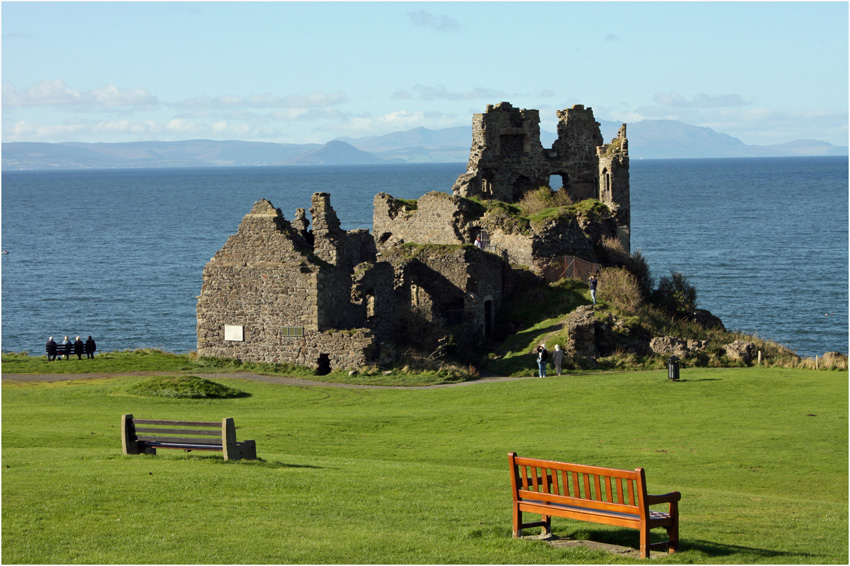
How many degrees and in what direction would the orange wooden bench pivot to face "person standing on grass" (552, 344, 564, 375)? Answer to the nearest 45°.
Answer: approximately 45° to its left

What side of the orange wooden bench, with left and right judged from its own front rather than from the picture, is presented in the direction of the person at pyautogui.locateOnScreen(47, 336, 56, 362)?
left

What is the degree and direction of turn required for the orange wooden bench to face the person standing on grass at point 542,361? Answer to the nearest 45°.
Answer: approximately 45° to its left

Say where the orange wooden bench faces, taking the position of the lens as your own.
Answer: facing away from the viewer and to the right of the viewer

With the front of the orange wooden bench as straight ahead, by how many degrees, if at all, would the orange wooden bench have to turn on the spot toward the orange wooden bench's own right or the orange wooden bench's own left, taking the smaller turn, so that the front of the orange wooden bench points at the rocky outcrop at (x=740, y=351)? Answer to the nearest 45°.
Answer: approximately 45° to the orange wooden bench's own left

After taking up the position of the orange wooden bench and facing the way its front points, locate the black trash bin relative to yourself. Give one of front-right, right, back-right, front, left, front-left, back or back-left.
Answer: front-left

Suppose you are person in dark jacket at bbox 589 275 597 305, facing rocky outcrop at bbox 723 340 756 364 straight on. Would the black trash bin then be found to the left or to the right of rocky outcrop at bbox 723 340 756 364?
right

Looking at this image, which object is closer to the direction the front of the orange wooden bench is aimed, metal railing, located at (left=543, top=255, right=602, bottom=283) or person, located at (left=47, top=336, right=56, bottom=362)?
the metal railing

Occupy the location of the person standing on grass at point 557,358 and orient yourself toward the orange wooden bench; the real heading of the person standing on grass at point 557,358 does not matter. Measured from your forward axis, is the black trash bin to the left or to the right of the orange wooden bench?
left

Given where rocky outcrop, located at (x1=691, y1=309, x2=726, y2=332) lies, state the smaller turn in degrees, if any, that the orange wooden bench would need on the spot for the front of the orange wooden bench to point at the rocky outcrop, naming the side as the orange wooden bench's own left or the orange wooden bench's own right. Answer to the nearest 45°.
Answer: approximately 45° to the orange wooden bench's own left

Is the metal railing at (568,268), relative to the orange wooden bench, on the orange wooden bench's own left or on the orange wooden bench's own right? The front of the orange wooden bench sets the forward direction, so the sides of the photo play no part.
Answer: on the orange wooden bench's own left

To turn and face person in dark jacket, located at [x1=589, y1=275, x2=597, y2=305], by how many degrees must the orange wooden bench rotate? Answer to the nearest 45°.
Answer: approximately 45° to its left
